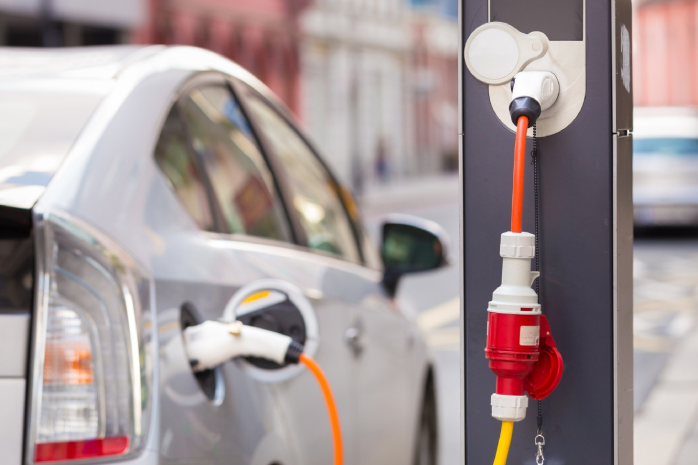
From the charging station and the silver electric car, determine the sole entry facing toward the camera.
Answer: the charging station

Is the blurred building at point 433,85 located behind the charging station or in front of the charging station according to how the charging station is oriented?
behind

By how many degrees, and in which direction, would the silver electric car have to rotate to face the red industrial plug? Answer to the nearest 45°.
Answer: approximately 90° to its right

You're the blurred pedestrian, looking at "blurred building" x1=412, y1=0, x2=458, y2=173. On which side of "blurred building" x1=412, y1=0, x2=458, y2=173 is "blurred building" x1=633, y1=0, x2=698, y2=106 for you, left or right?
right

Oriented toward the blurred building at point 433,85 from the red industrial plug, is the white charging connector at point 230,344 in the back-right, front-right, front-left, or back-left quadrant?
front-left

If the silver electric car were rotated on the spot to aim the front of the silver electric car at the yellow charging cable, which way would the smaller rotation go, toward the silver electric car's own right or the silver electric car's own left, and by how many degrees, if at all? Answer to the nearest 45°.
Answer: approximately 90° to the silver electric car's own right

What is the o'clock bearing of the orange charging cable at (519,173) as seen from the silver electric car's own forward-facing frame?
The orange charging cable is roughly at 3 o'clock from the silver electric car.

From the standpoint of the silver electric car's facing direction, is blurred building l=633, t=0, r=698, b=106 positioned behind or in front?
in front

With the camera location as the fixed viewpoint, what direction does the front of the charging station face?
facing the viewer

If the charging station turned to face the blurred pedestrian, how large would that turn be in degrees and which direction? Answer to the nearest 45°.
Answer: approximately 180°

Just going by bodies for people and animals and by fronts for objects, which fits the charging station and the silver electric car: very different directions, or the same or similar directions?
very different directions

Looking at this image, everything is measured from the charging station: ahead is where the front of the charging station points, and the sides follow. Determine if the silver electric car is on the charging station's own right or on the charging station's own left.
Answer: on the charging station's own right

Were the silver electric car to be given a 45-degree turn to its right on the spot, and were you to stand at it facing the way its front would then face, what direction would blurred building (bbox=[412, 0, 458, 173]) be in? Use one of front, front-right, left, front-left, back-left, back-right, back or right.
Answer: left

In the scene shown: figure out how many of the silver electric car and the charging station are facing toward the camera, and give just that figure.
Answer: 1

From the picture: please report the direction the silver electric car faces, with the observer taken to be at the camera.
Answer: facing away from the viewer and to the right of the viewer

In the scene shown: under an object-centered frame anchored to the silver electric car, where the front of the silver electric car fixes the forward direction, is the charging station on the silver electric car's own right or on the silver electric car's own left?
on the silver electric car's own right

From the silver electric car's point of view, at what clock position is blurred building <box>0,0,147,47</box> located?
The blurred building is roughly at 10 o'clock from the silver electric car.
